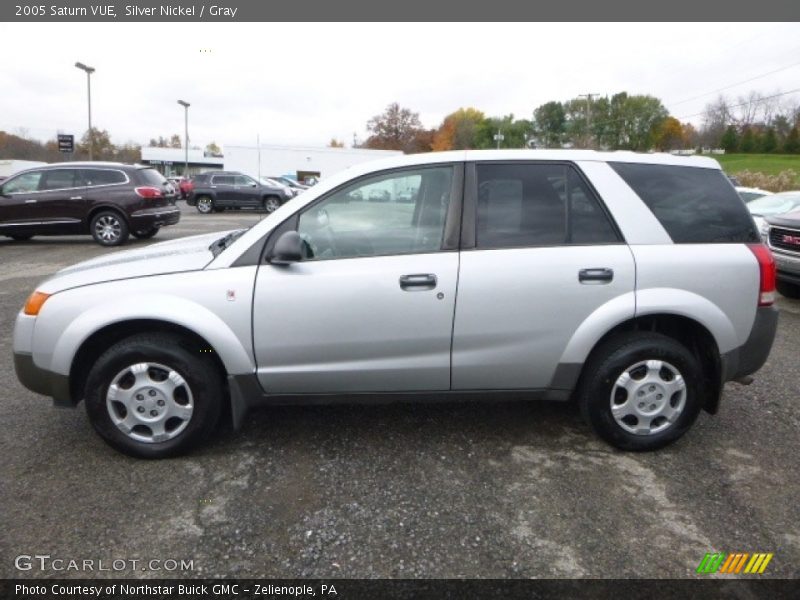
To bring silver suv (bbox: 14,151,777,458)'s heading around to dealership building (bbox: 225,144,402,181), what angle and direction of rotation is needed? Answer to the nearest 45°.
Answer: approximately 90° to its right

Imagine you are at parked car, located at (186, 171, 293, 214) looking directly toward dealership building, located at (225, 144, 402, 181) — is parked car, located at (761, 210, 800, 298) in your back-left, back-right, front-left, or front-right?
back-right

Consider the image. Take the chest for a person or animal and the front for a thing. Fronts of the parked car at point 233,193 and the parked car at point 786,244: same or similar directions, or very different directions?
very different directions

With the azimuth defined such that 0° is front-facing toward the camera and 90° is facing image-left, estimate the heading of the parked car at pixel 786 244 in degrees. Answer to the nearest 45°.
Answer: approximately 45°

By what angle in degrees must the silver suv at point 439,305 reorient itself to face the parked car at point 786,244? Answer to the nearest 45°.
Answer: approximately 135° to its right

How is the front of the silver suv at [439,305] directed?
to the viewer's left

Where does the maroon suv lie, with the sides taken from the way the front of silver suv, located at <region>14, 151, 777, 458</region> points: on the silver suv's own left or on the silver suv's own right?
on the silver suv's own right
